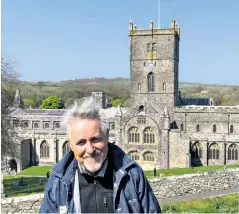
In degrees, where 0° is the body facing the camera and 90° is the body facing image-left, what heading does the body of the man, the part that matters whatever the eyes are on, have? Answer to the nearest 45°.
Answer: approximately 0°

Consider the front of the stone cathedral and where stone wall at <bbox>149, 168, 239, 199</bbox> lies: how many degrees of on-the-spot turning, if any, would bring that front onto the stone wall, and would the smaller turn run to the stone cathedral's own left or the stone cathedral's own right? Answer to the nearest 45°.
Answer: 0° — it already faces it

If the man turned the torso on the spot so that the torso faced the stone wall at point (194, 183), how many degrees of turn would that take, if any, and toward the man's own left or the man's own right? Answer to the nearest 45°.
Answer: approximately 180°
